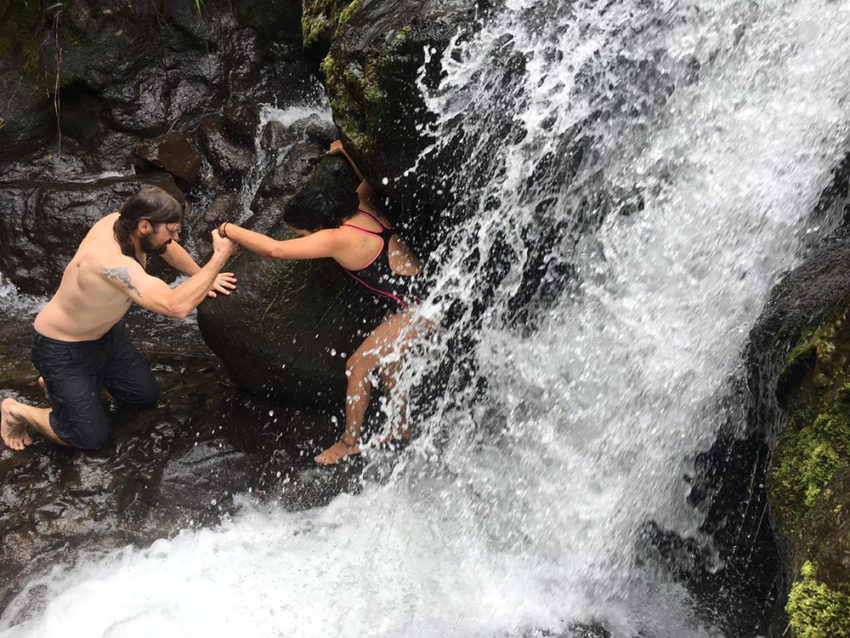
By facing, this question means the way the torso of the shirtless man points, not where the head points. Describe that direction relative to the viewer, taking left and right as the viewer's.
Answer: facing to the right of the viewer

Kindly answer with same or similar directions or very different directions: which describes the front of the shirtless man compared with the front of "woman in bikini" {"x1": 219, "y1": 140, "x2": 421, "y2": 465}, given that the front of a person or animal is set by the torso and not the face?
very different directions

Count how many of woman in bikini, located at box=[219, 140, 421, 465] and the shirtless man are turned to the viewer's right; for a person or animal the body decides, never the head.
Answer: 1

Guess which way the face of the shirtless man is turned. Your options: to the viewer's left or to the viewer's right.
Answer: to the viewer's right

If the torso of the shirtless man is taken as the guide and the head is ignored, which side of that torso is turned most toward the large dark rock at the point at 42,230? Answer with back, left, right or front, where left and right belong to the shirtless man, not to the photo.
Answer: left
